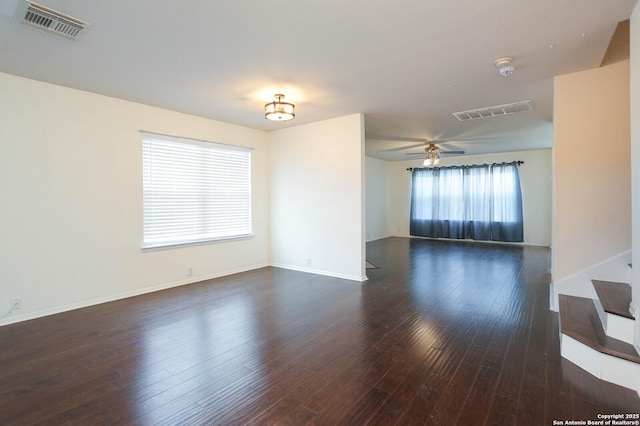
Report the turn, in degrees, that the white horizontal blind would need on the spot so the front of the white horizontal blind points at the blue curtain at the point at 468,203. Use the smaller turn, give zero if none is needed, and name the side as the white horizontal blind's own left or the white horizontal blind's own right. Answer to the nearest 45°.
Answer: approximately 45° to the white horizontal blind's own left

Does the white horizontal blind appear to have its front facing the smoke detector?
yes

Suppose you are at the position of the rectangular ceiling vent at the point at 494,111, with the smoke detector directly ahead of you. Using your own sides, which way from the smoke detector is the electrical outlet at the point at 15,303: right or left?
right

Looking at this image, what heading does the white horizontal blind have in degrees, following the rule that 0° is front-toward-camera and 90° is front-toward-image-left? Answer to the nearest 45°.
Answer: approximately 315°

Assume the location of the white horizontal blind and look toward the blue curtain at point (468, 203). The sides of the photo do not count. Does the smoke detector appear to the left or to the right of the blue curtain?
right

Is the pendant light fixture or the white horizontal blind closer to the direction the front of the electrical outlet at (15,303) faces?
the pendant light fixture

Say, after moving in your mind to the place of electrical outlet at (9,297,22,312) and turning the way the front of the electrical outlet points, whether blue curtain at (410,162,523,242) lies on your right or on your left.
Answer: on your left

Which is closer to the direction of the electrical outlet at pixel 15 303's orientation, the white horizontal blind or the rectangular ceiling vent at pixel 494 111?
the rectangular ceiling vent

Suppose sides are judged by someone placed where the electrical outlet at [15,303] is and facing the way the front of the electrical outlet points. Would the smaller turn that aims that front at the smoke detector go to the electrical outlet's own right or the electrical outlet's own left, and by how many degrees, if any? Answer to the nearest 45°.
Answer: approximately 45° to the electrical outlet's own left
